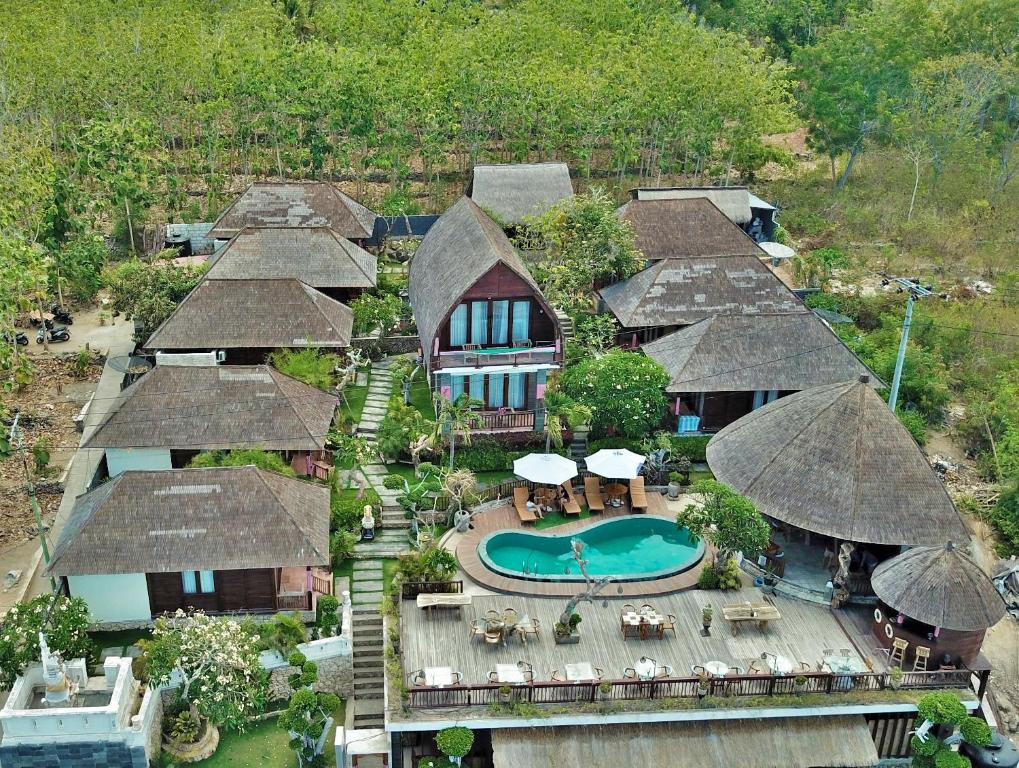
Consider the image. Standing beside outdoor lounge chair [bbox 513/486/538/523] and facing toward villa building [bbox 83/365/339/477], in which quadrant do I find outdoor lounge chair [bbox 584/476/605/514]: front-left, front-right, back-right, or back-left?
back-right

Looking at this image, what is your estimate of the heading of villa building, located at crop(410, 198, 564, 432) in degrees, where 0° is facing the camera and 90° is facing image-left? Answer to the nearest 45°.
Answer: approximately 0°

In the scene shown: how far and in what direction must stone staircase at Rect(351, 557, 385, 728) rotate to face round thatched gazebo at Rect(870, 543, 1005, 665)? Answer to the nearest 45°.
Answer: approximately 90° to its left

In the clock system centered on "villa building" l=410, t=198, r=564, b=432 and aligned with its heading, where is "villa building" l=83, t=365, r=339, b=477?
"villa building" l=83, t=365, r=339, b=477 is roughly at 2 o'clock from "villa building" l=410, t=198, r=564, b=432.
